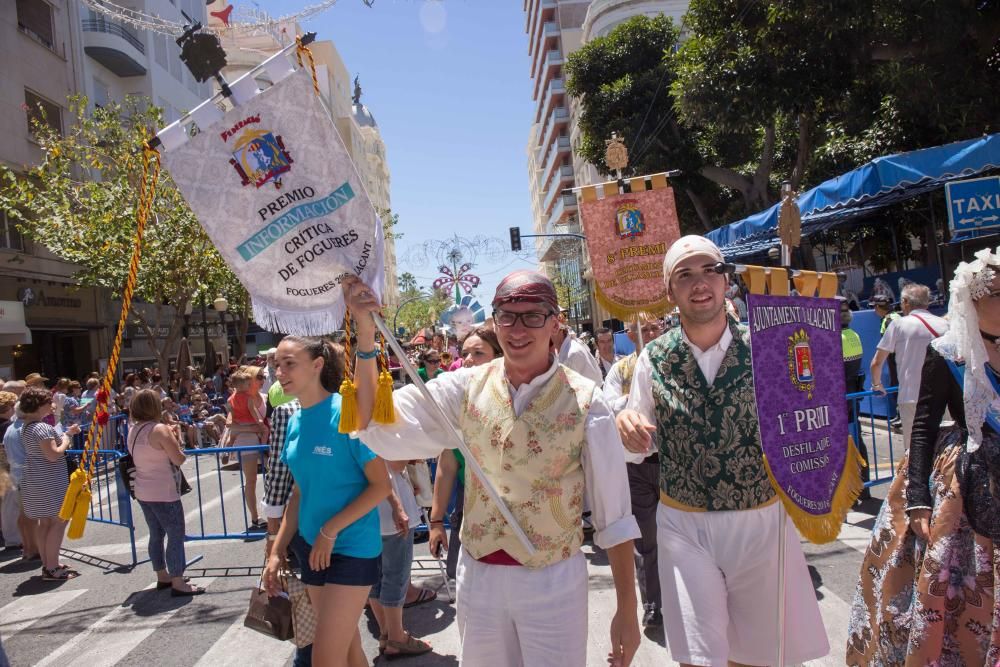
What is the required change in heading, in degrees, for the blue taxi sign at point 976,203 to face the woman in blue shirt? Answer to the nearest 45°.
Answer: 0° — it already faces them

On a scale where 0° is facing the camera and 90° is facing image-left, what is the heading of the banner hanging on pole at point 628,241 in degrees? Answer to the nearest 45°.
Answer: approximately 0°

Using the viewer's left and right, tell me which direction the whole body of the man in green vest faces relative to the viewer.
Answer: facing the viewer

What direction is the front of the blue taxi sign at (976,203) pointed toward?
toward the camera

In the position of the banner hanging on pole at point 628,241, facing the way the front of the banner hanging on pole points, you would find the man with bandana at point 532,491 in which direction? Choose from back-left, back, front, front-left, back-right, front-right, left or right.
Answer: front

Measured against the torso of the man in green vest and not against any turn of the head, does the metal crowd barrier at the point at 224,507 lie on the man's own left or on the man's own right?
on the man's own right

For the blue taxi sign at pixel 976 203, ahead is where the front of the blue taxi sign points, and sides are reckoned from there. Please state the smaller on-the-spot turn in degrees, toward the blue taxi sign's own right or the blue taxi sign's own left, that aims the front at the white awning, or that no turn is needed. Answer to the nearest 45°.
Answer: approximately 90° to the blue taxi sign's own right

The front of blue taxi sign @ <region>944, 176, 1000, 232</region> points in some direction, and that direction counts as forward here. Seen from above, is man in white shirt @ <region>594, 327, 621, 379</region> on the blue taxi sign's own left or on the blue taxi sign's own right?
on the blue taxi sign's own right
